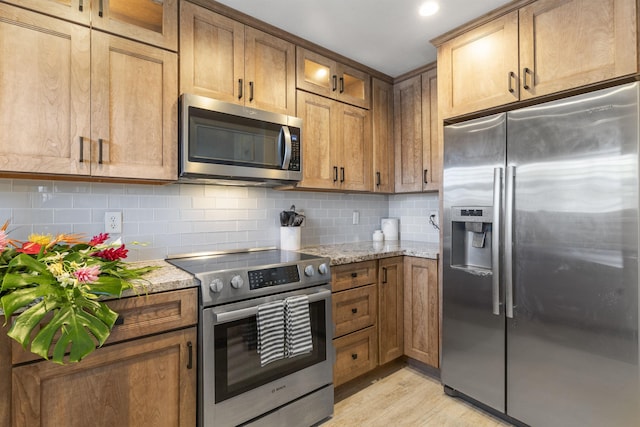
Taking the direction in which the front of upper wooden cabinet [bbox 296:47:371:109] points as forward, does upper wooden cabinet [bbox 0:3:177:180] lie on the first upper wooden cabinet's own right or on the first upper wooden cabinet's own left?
on the first upper wooden cabinet's own right

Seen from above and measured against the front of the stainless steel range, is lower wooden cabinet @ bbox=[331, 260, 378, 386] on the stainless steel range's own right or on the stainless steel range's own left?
on the stainless steel range's own left

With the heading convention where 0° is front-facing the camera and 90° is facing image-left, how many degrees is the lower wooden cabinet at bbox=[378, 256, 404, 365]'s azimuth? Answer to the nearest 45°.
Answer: approximately 315°

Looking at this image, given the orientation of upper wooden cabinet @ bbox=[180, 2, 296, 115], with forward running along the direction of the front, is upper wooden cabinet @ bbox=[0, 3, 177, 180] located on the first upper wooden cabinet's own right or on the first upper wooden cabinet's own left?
on the first upper wooden cabinet's own right

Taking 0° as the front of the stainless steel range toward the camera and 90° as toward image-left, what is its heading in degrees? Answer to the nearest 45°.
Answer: approximately 315°

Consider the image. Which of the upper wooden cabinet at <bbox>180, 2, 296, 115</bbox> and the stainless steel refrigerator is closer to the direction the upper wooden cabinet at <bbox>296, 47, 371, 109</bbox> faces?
the stainless steel refrigerator

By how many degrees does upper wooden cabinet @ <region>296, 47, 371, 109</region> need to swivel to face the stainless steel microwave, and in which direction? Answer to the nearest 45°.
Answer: approximately 90° to its right

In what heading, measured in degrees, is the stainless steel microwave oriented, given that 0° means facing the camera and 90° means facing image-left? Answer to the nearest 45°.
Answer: approximately 315°
